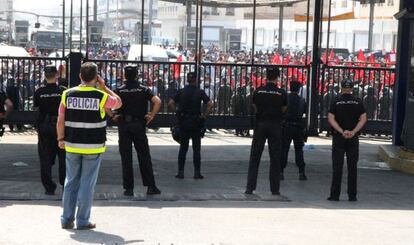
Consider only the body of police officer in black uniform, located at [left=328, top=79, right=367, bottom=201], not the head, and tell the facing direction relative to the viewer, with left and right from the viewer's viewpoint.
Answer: facing away from the viewer

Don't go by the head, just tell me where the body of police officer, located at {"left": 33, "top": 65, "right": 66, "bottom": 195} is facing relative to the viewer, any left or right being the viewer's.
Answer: facing away from the viewer

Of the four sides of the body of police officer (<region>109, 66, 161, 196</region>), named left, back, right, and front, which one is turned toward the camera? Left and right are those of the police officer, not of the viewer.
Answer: back

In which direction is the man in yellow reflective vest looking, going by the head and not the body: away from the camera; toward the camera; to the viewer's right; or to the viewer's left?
away from the camera

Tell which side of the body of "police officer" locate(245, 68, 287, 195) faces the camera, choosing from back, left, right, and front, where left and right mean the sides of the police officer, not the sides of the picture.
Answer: back

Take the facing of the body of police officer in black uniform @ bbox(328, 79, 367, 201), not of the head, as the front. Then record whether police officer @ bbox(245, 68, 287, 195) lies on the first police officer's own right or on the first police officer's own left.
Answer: on the first police officer's own left

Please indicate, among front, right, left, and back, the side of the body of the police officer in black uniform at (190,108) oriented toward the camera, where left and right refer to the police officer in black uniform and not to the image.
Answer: back
